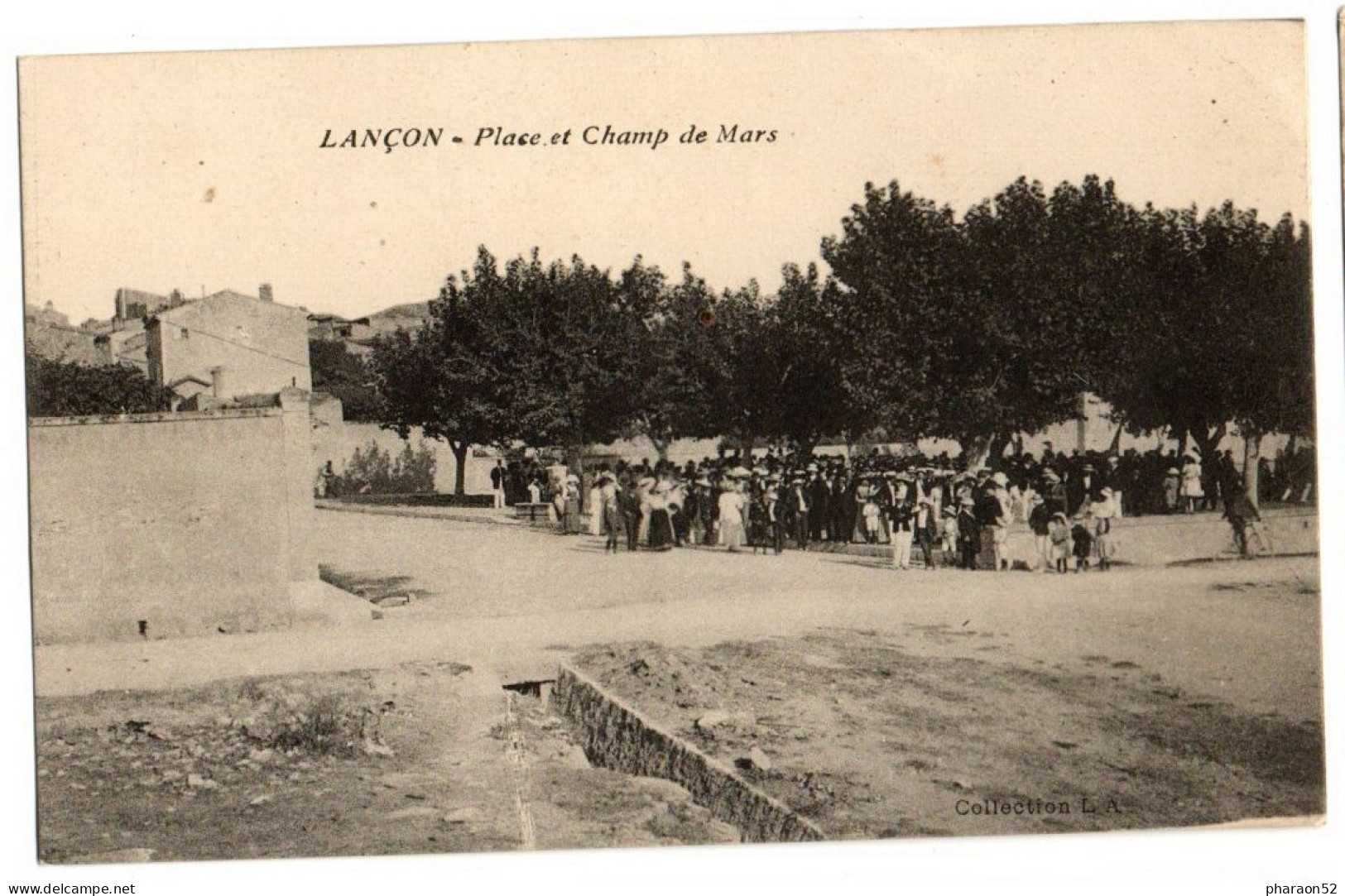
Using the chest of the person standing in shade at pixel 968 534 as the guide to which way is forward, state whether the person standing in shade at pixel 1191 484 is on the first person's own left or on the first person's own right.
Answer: on the first person's own left

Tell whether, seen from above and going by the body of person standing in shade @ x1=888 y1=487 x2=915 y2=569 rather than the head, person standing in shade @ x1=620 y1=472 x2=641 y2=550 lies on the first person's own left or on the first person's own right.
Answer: on the first person's own right

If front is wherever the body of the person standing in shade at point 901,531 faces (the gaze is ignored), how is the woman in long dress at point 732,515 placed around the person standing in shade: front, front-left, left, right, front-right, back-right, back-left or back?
right

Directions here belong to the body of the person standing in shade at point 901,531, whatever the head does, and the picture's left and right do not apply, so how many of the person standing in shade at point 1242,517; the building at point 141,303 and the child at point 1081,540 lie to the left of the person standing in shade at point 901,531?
2

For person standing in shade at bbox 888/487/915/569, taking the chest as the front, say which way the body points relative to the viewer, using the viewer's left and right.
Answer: facing the viewer

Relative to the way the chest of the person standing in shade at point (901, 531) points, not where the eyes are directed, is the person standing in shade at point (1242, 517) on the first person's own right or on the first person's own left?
on the first person's own left

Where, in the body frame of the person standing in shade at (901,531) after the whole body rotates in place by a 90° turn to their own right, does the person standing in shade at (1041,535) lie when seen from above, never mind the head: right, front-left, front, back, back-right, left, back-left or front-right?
back

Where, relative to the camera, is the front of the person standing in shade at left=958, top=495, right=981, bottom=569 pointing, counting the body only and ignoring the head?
toward the camera

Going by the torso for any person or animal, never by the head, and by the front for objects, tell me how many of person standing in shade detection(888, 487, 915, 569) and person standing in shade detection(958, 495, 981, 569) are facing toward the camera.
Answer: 2

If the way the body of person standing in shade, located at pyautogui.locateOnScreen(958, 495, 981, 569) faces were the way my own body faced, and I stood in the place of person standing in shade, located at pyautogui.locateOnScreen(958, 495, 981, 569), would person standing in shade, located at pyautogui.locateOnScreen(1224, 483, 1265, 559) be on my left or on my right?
on my left
